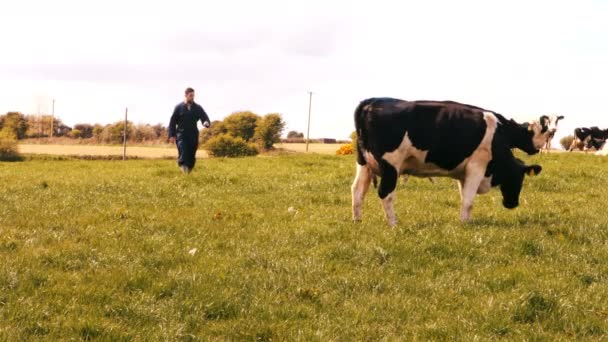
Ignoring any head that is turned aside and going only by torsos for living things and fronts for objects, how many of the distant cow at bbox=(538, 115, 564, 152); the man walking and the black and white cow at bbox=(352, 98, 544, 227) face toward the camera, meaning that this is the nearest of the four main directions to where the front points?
2

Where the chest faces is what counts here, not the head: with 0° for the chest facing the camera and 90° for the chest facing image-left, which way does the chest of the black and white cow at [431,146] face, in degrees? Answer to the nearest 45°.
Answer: approximately 270°

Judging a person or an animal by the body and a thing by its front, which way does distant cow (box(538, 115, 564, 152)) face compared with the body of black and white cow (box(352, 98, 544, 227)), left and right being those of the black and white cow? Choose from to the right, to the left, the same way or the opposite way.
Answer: to the right

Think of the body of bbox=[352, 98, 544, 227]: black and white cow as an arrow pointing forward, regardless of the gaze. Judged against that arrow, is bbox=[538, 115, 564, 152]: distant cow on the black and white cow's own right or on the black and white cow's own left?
on the black and white cow's own left

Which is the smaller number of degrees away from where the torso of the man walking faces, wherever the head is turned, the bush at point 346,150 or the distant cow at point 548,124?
the distant cow

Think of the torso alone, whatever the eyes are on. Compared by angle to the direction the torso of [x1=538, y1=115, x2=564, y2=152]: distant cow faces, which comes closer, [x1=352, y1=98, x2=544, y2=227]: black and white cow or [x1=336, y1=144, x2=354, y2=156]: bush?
the black and white cow

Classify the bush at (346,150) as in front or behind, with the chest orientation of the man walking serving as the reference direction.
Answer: behind

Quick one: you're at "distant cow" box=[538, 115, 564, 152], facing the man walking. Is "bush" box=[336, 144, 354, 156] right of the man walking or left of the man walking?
right

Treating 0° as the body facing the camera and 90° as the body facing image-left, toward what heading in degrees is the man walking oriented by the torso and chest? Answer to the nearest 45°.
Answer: approximately 0°

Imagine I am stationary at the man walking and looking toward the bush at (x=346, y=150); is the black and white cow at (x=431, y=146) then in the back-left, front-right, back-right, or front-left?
back-right

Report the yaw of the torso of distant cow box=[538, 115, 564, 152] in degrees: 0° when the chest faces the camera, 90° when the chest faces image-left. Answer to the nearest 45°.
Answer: approximately 0°

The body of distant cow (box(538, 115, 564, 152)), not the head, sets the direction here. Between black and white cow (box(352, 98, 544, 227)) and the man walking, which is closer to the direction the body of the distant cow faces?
the black and white cow

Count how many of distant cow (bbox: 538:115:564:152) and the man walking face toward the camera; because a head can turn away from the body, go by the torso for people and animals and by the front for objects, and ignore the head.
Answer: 2
